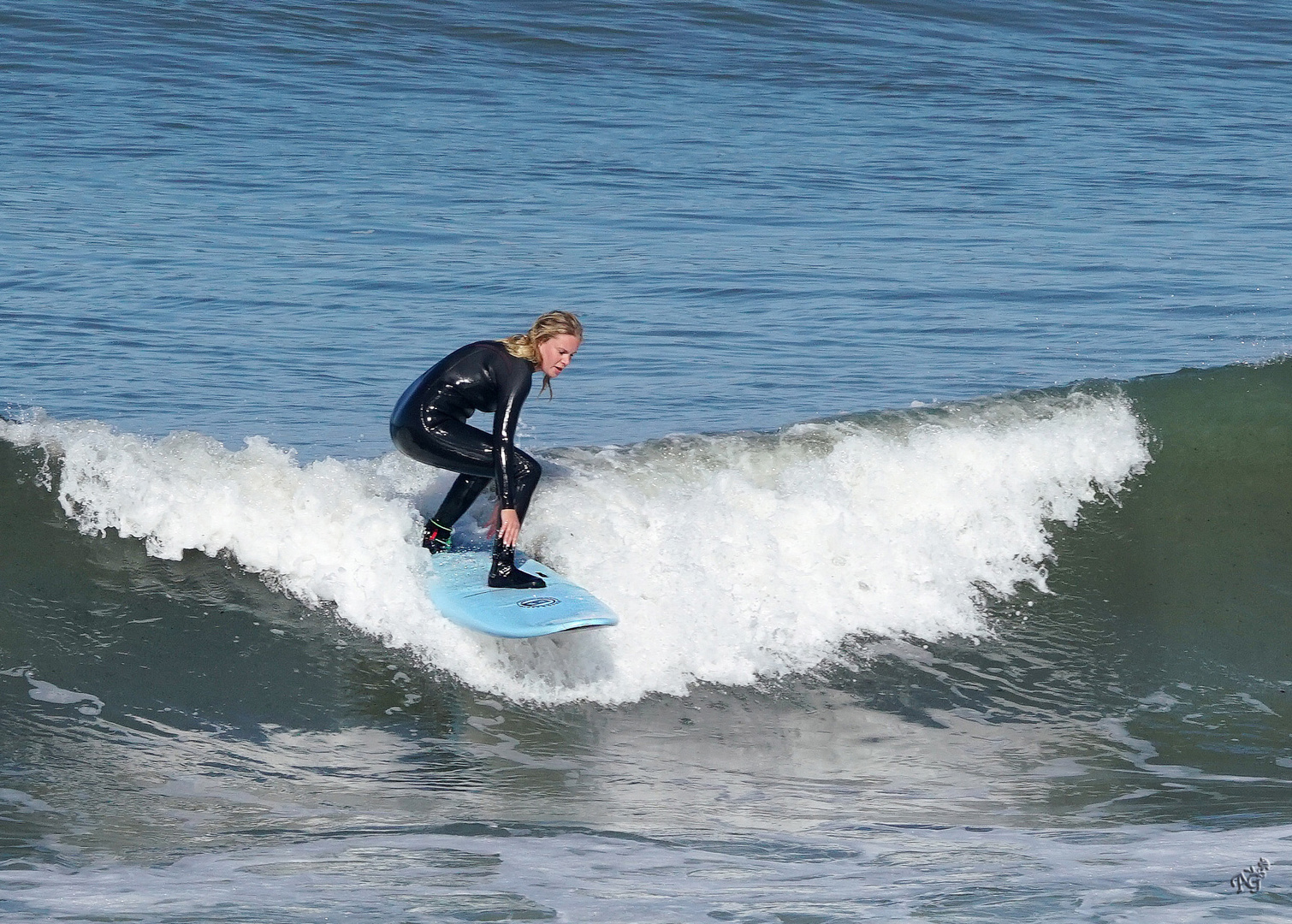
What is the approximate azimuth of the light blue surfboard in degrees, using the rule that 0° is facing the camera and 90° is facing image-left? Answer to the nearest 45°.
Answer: approximately 315°

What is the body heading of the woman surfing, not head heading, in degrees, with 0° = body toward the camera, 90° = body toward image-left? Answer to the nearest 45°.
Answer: approximately 270°

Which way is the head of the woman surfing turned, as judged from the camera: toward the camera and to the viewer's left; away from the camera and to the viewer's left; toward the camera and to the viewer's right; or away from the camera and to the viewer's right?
toward the camera and to the viewer's right
